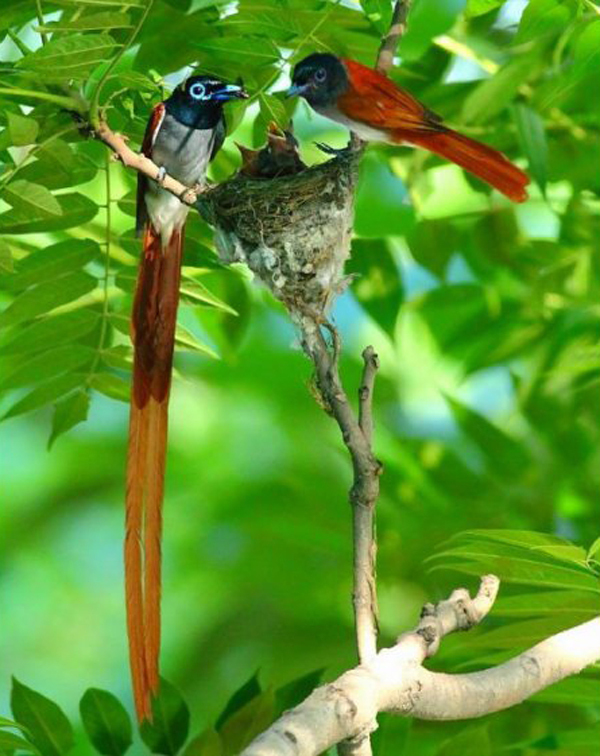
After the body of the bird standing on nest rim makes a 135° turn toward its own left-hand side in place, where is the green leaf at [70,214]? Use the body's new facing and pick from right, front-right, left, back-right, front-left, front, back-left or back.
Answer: back-right

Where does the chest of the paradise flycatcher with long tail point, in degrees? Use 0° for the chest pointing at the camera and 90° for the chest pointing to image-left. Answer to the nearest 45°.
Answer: approximately 315°

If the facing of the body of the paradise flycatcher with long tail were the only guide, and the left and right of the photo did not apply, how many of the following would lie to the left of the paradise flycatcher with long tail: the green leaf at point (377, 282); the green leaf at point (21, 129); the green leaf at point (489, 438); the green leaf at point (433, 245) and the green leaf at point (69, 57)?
3

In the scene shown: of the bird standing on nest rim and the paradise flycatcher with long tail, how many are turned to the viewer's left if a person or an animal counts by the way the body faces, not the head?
1

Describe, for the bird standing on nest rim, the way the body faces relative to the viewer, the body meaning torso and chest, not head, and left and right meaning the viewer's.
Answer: facing to the left of the viewer

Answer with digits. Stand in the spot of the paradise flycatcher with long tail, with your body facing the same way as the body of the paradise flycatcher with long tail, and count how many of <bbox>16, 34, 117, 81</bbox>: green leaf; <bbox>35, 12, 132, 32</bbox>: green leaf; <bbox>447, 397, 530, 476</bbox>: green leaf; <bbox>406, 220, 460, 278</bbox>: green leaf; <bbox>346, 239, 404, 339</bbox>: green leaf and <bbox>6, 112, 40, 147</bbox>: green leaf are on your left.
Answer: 3

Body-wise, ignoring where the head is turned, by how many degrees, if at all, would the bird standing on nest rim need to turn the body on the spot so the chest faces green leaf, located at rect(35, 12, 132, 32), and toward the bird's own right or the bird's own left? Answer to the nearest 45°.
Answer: approximately 45° to the bird's own left

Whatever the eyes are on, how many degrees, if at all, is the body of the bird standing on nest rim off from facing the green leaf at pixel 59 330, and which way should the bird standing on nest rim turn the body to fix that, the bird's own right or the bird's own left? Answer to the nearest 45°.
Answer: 0° — it already faces it
